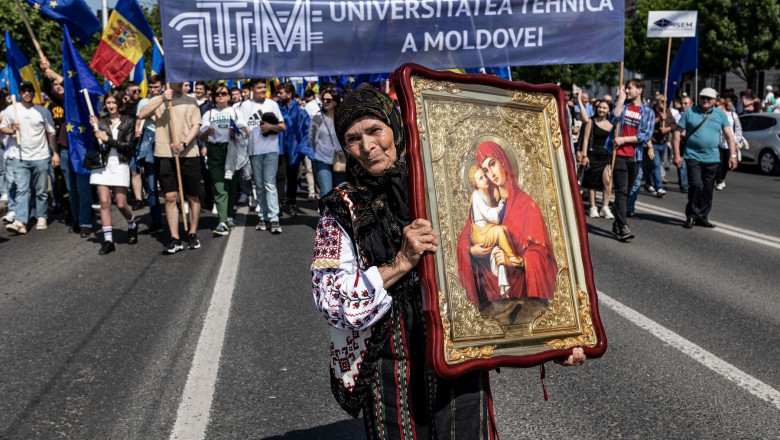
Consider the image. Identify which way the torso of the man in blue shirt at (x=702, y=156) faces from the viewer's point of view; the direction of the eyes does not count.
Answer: toward the camera

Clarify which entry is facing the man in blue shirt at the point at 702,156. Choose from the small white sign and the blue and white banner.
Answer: the small white sign

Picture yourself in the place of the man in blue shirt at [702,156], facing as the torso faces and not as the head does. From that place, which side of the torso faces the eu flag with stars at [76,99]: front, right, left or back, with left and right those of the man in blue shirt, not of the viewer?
right

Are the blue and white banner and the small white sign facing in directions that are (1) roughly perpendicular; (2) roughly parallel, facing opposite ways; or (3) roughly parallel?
roughly parallel

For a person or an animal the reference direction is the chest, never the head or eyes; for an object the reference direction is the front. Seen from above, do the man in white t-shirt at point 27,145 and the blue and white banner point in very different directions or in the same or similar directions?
same or similar directions

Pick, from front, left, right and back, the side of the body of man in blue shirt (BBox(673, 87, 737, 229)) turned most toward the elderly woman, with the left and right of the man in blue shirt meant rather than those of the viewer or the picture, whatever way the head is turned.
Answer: front

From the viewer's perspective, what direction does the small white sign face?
toward the camera

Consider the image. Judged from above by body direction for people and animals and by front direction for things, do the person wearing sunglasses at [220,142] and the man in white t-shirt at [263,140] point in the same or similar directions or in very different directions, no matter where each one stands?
same or similar directions

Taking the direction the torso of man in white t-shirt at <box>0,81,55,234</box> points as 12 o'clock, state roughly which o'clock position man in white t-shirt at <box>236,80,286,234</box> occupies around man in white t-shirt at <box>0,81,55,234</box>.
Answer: man in white t-shirt at <box>236,80,286,234</box> is roughly at 10 o'clock from man in white t-shirt at <box>0,81,55,234</box>.

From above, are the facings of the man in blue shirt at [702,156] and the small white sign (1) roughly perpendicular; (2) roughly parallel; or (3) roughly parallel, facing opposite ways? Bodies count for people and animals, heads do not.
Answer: roughly parallel

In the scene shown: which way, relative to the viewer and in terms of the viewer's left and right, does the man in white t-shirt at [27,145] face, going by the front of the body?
facing the viewer

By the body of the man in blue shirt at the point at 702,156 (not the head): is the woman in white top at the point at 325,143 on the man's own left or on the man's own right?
on the man's own right

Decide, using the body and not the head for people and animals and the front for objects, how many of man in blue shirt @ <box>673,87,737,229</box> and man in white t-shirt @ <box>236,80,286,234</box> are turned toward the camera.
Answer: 2

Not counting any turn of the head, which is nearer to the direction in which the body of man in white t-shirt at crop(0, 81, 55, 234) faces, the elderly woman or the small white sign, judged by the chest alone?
the elderly woman

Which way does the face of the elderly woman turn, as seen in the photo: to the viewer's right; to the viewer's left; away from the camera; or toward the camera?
toward the camera

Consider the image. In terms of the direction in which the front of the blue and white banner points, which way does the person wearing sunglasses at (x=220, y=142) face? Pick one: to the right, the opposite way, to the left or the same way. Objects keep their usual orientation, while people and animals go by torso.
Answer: the same way
